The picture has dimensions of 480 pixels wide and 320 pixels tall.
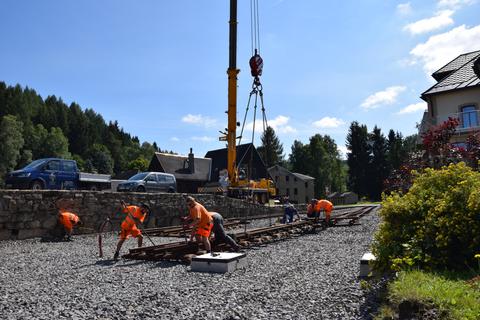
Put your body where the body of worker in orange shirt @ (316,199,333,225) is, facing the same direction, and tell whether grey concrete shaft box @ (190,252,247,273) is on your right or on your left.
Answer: on your left

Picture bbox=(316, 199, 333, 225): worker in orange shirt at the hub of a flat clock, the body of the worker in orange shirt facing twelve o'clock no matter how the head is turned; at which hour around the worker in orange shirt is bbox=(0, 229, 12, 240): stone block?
The stone block is roughly at 11 o'clock from the worker in orange shirt.

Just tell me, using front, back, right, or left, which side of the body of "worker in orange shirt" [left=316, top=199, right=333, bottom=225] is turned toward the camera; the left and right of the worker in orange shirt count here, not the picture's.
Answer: left

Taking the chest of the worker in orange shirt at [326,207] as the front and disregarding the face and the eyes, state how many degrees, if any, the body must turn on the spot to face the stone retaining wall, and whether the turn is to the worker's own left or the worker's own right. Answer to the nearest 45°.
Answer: approximately 45° to the worker's own left

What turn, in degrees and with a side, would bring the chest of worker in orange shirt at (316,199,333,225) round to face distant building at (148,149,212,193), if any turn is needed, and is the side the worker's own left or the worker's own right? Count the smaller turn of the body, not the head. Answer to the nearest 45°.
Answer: approximately 45° to the worker's own right

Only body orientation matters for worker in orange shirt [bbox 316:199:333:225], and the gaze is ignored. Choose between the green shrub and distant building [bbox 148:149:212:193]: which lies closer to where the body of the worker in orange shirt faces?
the distant building

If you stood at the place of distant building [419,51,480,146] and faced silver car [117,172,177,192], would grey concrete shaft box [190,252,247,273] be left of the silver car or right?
left

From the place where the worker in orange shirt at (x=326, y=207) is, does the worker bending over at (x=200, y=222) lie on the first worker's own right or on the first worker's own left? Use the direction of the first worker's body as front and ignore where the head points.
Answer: on the first worker's own left

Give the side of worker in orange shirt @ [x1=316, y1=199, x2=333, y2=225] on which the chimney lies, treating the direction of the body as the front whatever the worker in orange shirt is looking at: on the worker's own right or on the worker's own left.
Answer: on the worker's own right

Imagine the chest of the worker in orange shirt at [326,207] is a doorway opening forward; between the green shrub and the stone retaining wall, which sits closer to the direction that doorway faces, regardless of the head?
the stone retaining wall

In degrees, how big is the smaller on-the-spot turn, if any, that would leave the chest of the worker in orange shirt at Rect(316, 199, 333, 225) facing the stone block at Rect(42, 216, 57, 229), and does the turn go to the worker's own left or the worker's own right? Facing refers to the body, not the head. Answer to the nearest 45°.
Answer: approximately 45° to the worker's own left

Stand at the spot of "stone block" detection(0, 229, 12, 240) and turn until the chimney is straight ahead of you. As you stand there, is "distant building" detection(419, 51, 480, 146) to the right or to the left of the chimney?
right
